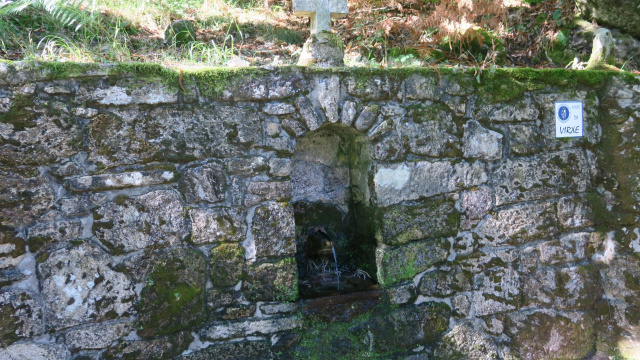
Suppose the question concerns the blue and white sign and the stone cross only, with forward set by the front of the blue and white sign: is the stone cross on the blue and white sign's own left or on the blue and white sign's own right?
on the blue and white sign's own right

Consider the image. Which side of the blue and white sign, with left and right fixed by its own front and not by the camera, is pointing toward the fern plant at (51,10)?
right

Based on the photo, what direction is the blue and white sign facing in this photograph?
toward the camera

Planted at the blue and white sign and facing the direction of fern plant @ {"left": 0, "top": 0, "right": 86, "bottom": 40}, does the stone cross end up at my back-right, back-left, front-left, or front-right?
front-left
